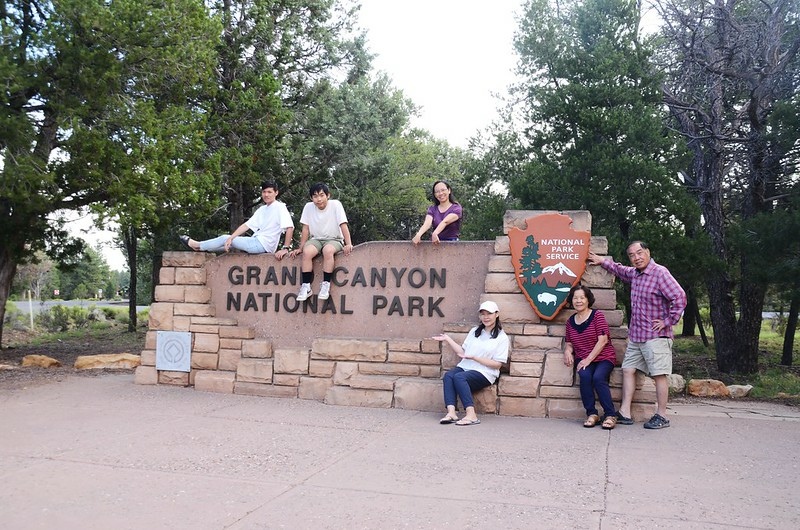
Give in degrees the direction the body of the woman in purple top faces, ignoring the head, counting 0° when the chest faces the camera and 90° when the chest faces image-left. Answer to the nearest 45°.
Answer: approximately 45°

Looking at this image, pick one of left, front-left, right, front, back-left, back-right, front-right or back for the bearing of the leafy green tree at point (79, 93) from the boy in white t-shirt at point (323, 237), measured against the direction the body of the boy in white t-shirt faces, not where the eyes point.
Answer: back-right

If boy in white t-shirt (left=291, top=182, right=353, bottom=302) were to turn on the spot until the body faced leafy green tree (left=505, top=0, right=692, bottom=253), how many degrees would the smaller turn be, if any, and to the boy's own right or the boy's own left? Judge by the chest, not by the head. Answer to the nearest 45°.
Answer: approximately 135° to the boy's own left

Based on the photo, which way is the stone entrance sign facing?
toward the camera

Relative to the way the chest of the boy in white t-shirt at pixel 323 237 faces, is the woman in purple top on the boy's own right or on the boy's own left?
on the boy's own left

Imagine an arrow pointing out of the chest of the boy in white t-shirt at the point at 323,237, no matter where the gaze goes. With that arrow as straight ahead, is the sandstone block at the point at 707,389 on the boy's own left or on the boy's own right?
on the boy's own left

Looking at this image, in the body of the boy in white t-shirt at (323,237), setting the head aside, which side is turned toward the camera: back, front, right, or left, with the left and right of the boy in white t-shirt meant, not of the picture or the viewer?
front

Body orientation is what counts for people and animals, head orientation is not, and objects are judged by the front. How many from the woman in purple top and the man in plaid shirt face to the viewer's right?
0

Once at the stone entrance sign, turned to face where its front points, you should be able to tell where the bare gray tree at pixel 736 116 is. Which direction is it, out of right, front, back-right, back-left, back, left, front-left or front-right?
back-left

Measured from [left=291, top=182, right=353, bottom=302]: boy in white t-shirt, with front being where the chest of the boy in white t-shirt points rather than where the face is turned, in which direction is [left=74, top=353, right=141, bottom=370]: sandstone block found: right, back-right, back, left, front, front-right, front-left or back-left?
back-right

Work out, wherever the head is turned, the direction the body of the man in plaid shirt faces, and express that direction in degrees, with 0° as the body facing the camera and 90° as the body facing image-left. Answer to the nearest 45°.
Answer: approximately 45°

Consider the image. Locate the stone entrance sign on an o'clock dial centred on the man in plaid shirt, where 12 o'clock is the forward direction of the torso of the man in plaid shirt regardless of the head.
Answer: The stone entrance sign is roughly at 2 o'clock from the man in plaid shirt.

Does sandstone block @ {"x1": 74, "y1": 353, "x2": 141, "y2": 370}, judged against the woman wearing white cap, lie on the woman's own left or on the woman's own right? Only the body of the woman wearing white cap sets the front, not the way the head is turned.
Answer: on the woman's own right
